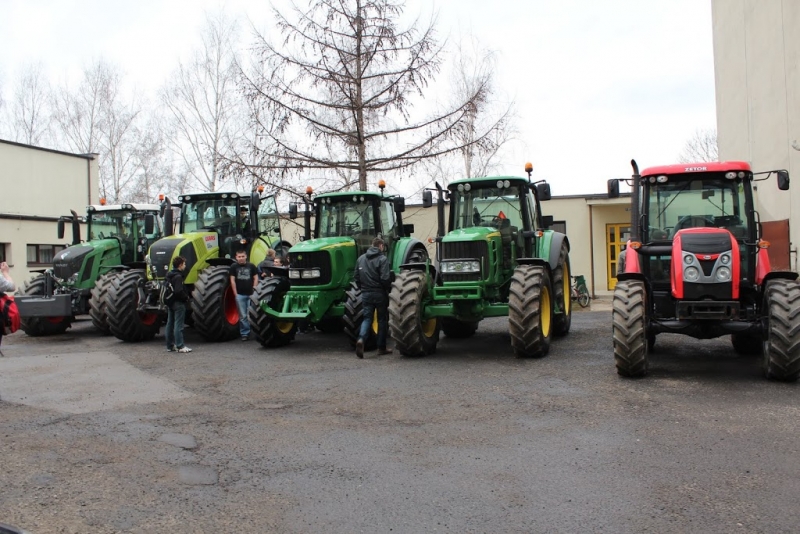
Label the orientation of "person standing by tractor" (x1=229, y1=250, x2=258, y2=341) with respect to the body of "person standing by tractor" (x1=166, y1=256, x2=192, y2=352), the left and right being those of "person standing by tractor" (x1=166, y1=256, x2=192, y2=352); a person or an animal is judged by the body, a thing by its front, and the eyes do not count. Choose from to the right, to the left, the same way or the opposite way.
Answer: to the right

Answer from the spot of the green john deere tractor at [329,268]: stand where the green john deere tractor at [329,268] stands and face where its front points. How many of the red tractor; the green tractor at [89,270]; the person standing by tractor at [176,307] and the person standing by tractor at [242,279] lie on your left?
1

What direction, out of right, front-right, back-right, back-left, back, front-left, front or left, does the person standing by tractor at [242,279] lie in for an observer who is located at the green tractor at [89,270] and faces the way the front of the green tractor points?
left

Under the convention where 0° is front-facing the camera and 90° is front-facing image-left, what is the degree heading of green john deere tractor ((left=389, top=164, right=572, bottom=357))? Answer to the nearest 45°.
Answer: approximately 45°

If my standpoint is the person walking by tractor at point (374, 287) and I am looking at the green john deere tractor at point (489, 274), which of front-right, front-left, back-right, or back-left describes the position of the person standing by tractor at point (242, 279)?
back-left

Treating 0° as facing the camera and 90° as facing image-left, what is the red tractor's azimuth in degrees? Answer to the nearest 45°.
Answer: approximately 0°

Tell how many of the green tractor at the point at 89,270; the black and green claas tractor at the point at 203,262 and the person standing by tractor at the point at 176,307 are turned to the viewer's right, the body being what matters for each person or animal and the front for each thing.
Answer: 1

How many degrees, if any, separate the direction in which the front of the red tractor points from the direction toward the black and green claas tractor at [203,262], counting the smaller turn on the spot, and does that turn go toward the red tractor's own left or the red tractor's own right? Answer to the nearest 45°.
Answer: approximately 90° to the red tractor's own right

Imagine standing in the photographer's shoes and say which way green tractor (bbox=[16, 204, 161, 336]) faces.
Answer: facing the viewer and to the left of the viewer
